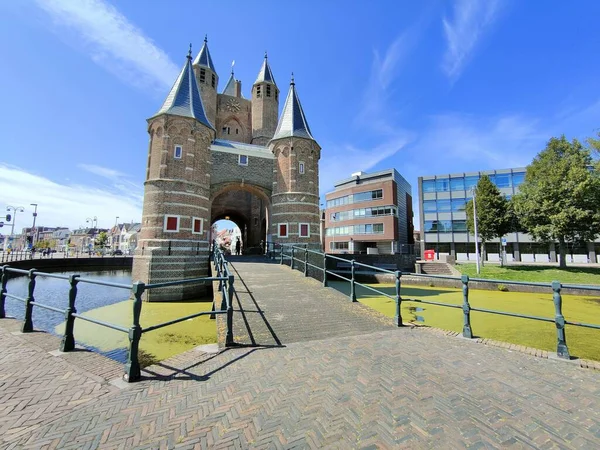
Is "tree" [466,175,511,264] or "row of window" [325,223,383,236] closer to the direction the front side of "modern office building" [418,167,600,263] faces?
the tree

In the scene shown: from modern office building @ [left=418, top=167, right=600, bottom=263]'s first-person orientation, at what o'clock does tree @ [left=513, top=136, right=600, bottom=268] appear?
The tree is roughly at 11 o'clock from the modern office building.

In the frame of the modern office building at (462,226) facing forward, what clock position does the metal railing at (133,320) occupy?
The metal railing is roughly at 12 o'clock from the modern office building.

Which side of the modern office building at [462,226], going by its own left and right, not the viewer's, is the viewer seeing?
front

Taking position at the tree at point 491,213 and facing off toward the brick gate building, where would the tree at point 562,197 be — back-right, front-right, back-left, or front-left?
back-left

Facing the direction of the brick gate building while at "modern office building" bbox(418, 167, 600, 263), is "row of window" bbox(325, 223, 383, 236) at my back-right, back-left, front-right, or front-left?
front-right

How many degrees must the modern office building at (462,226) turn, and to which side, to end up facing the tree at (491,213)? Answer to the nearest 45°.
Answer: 0° — it already faces it

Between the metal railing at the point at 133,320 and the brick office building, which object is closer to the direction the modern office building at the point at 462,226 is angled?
the metal railing

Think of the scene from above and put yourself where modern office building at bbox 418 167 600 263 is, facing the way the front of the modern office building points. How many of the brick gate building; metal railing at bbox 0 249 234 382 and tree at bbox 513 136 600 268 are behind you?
0

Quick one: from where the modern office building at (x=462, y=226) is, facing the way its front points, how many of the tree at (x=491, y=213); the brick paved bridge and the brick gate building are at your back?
0

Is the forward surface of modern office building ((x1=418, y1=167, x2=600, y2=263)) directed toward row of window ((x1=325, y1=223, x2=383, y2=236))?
no

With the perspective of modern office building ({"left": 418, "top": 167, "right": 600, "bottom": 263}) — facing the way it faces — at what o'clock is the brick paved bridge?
The brick paved bridge is roughly at 12 o'clock from the modern office building.

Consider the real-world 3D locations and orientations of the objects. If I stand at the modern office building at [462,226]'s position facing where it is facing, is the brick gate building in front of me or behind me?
in front

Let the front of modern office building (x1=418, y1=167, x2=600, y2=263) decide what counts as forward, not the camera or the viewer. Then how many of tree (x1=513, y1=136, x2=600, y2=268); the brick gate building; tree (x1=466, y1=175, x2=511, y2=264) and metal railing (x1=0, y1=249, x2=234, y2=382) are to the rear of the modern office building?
0
